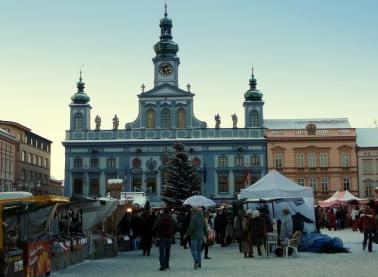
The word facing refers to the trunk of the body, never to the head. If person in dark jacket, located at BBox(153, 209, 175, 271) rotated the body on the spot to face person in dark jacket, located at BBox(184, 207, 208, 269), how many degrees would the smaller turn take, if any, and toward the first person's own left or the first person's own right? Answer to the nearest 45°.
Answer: approximately 90° to the first person's own right

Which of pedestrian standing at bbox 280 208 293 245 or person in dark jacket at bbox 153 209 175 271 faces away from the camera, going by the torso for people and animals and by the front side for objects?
the person in dark jacket

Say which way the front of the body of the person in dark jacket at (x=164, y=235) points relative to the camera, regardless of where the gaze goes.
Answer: away from the camera

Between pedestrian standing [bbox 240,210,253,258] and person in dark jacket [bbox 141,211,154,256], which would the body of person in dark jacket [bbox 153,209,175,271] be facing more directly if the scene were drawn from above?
the person in dark jacket
